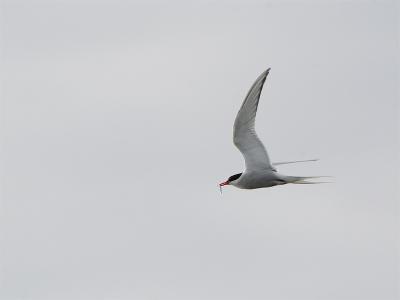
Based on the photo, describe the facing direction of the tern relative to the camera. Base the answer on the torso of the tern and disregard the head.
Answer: to the viewer's left
